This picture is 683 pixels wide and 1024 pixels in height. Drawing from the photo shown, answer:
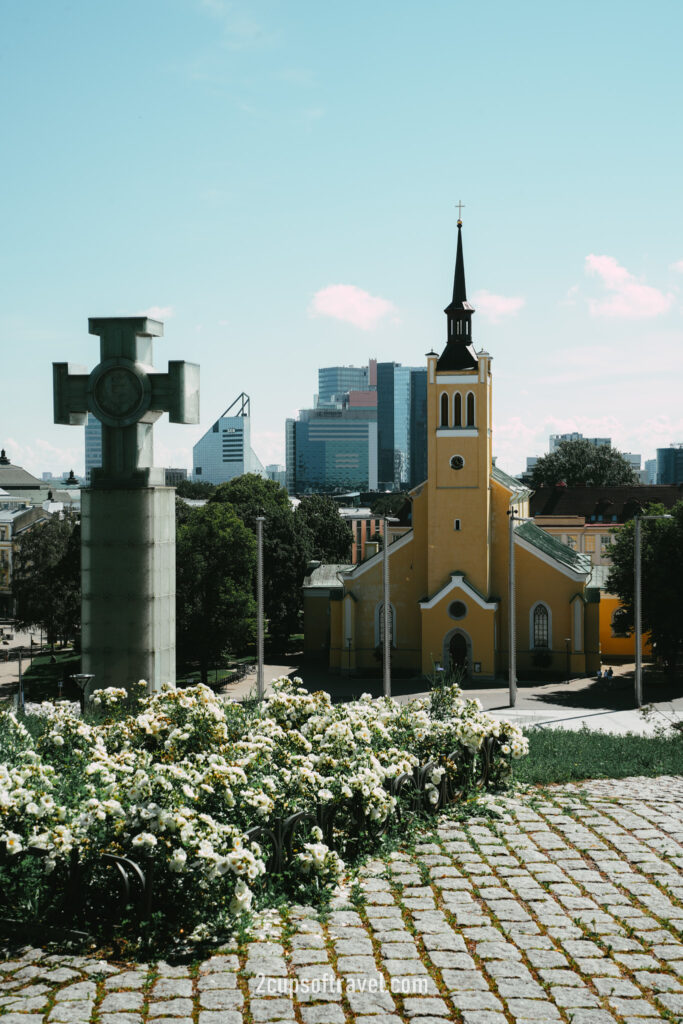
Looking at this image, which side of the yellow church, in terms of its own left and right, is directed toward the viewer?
front

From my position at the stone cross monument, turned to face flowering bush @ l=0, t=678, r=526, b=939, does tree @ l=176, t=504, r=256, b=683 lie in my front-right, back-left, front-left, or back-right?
back-left

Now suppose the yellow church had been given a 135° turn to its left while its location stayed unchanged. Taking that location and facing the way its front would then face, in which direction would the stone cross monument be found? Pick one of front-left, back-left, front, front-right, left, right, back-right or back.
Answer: back-right

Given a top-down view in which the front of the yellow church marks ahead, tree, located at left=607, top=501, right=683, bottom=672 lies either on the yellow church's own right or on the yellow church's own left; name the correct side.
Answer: on the yellow church's own left

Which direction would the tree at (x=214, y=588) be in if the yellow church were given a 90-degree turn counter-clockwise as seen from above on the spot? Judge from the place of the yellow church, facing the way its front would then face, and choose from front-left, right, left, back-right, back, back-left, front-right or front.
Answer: back

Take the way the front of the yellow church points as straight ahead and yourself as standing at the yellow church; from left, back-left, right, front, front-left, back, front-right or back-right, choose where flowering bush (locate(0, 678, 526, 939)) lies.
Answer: front
